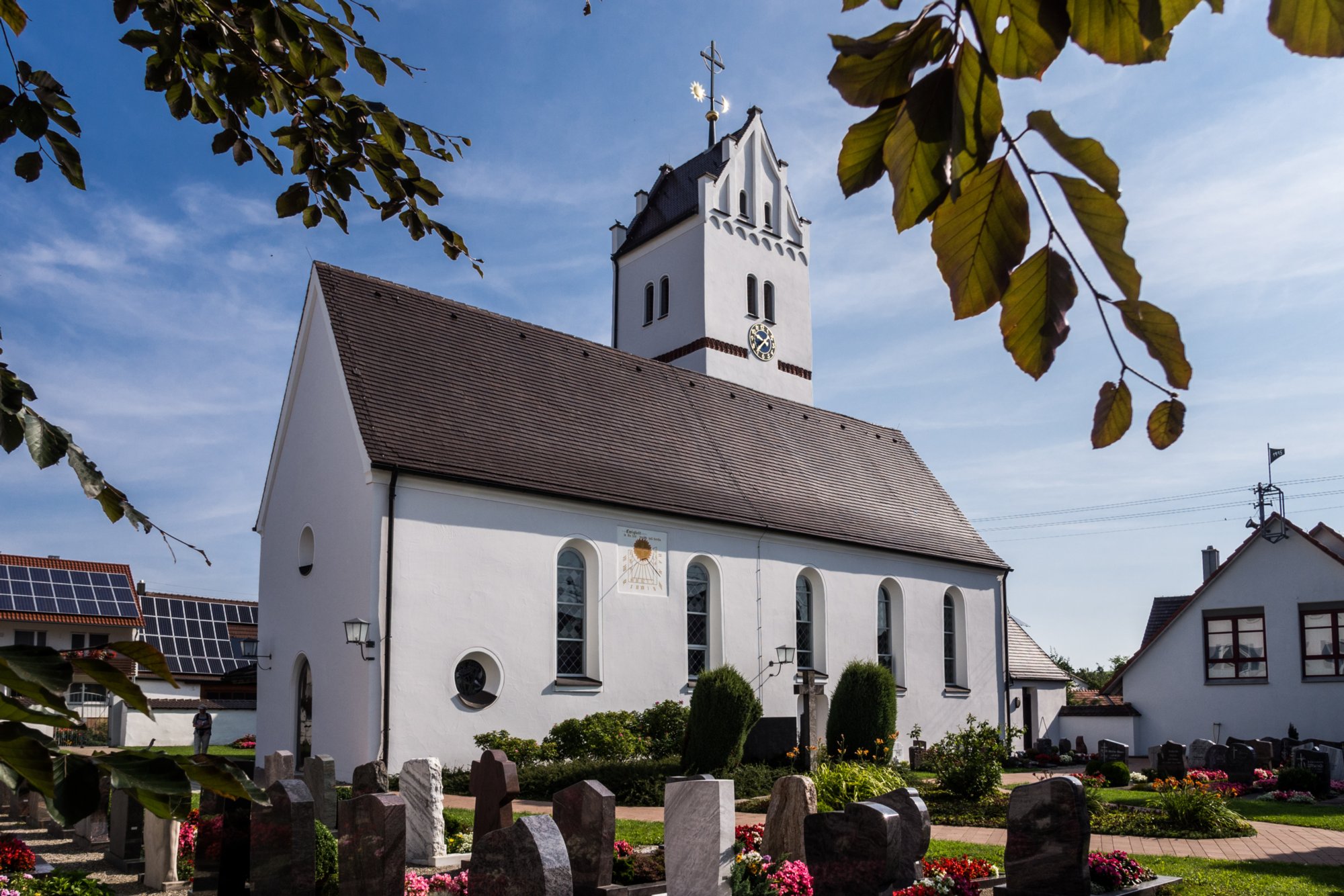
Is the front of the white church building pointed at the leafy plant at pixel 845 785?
no

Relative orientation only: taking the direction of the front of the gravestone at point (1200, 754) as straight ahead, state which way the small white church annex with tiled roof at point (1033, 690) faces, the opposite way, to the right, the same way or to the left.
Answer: the same way

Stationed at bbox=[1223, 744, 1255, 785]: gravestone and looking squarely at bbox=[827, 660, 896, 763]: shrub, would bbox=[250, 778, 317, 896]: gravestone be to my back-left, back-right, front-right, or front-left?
front-left

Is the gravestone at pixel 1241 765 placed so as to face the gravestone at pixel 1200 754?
no

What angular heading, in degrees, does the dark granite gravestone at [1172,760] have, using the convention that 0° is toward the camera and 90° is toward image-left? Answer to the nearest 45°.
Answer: approximately 0°

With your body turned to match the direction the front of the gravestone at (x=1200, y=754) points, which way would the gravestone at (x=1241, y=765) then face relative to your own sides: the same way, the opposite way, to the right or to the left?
the same way

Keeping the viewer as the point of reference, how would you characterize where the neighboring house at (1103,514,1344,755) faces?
facing the viewer

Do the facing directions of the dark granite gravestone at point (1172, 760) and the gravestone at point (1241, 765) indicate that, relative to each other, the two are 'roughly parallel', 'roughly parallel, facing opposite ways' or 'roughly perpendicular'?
roughly parallel

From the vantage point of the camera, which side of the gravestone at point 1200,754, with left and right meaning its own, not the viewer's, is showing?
front

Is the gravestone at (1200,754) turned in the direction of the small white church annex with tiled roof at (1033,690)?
no

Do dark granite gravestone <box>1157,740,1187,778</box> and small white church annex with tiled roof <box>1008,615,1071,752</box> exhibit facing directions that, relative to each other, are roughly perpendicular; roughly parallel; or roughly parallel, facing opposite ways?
roughly parallel
